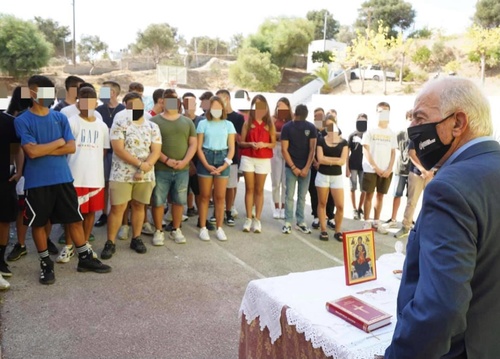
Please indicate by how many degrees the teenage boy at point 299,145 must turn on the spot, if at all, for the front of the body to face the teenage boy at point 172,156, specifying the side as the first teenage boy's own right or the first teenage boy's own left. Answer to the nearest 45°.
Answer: approximately 45° to the first teenage boy's own right

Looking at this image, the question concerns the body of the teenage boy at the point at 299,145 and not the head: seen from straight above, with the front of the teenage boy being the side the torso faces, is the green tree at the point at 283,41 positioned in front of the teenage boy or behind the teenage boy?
behind

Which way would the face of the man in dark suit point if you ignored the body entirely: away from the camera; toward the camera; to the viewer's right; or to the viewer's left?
to the viewer's left

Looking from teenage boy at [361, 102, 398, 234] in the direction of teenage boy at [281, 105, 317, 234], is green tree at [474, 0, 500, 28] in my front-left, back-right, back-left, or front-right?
back-right

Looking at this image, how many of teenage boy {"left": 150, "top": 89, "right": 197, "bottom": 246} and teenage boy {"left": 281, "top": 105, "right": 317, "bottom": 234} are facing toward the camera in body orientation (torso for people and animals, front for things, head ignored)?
2

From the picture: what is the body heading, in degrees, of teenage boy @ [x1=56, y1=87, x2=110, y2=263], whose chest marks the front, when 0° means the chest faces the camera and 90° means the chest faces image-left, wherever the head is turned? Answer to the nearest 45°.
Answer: approximately 0°

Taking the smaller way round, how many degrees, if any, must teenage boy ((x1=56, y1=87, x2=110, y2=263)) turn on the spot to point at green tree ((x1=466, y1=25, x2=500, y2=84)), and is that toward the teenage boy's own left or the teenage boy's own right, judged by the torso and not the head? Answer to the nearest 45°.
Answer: approximately 135° to the teenage boy's own left

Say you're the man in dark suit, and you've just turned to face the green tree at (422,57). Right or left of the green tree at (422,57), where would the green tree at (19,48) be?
left
